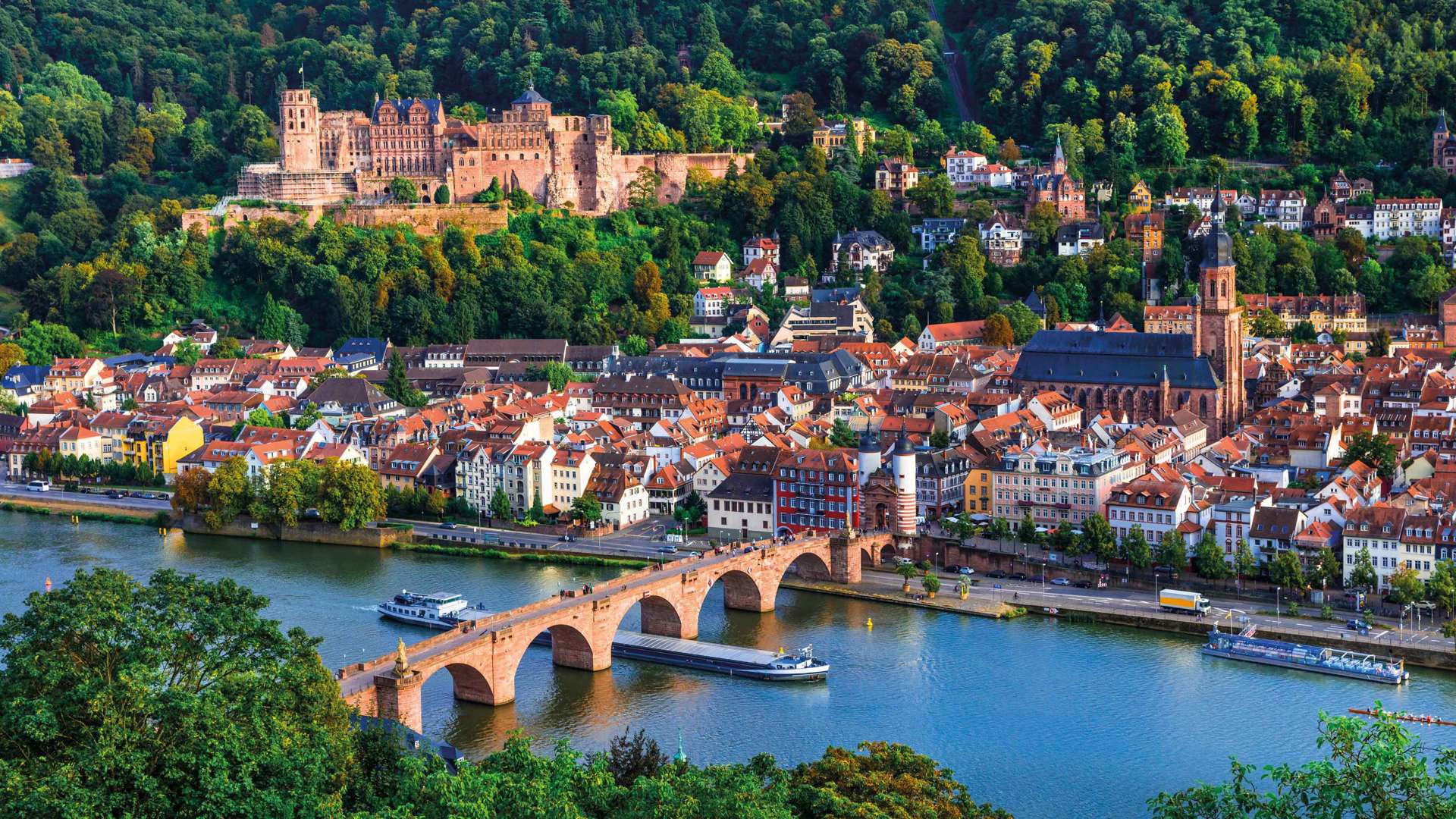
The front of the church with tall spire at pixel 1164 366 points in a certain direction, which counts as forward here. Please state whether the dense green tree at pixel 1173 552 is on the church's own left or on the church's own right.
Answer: on the church's own right
